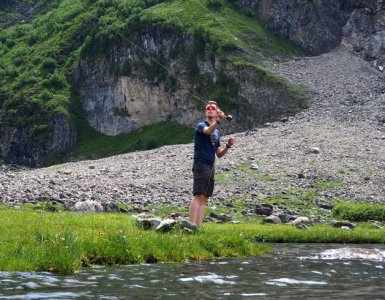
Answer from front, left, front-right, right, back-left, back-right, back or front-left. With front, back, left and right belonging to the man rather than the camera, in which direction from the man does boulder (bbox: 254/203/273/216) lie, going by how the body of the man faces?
back-left

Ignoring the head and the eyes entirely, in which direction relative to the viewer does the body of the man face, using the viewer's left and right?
facing the viewer and to the right of the viewer
